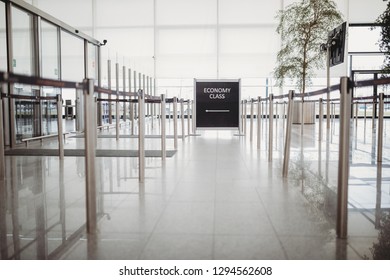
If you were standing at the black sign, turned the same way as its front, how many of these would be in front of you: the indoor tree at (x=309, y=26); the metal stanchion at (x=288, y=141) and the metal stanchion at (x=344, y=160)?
2

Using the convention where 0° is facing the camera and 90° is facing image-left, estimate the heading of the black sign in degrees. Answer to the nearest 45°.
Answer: approximately 0°

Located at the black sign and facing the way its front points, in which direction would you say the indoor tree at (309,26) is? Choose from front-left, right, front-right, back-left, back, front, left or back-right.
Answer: back-left

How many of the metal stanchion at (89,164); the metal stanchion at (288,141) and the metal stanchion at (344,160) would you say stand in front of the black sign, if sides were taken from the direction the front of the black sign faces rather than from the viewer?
3

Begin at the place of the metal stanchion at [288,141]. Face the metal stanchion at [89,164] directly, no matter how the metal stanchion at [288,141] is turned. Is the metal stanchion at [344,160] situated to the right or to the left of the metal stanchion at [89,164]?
left

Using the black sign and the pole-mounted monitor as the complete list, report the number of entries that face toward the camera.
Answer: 1

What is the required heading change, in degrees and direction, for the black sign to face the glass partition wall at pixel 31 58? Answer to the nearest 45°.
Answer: approximately 90° to its right

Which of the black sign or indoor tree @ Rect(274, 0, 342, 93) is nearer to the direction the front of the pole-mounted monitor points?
the indoor tree

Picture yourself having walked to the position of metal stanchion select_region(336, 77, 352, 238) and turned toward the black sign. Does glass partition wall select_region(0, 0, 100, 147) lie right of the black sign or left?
left
